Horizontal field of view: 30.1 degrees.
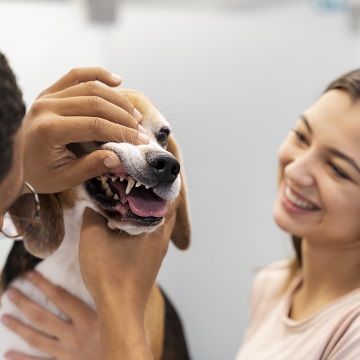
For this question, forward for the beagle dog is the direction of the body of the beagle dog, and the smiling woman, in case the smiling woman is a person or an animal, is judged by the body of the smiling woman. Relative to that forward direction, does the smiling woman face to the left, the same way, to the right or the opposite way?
to the right

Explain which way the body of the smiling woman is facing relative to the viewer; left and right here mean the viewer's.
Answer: facing the viewer and to the left of the viewer

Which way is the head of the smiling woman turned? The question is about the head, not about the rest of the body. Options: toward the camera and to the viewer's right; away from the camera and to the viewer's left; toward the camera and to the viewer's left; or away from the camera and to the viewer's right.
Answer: toward the camera and to the viewer's left

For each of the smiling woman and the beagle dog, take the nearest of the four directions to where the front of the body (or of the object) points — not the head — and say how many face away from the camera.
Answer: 0

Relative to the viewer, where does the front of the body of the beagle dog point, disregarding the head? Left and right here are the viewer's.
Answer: facing the viewer and to the right of the viewer
